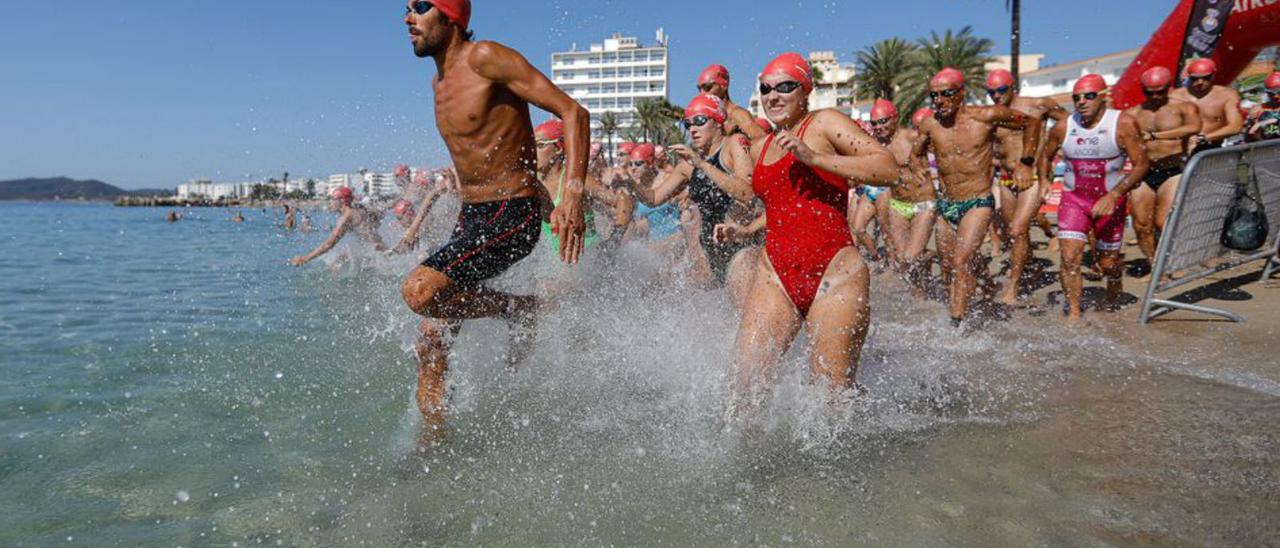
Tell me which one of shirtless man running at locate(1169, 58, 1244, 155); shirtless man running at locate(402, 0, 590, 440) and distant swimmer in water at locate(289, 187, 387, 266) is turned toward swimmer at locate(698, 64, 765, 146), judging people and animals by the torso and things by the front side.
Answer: shirtless man running at locate(1169, 58, 1244, 155)

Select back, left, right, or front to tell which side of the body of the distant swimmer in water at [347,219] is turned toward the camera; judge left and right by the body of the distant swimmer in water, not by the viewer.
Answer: left

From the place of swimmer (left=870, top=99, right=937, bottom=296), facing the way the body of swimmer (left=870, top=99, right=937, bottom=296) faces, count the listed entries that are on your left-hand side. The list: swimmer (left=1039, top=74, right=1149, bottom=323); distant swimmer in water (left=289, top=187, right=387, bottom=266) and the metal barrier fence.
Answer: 2

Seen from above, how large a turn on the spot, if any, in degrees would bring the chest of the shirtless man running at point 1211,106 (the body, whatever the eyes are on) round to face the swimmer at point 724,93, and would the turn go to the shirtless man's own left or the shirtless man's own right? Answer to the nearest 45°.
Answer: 0° — they already face them

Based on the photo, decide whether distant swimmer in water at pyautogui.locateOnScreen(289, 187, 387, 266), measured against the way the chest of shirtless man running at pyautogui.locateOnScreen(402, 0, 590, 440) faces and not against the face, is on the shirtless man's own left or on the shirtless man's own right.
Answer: on the shirtless man's own right

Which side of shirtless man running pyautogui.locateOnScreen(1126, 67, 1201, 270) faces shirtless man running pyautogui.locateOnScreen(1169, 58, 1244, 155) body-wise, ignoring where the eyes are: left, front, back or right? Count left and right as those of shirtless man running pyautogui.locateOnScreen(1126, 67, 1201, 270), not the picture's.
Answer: back

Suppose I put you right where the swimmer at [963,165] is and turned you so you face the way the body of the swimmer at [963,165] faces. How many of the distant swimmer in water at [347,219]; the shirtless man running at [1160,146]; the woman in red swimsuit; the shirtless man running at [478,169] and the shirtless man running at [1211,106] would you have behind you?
2

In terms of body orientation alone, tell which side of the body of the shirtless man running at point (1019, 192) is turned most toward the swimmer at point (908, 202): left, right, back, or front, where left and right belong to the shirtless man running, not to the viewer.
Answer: right
